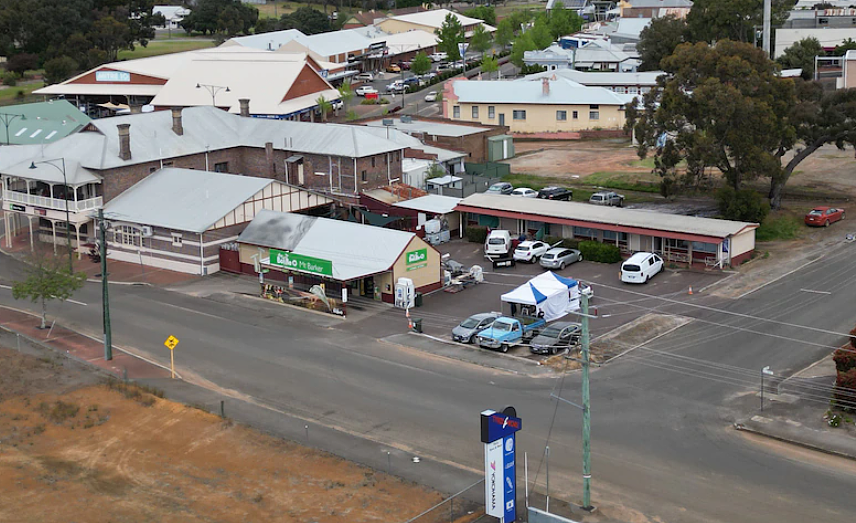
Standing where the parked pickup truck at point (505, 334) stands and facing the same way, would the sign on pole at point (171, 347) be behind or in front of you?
in front

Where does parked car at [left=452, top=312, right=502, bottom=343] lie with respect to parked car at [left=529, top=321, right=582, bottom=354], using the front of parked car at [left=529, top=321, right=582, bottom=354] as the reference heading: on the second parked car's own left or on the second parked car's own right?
on the second parked car's own right

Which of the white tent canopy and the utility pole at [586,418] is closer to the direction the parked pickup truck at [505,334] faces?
the utility pole

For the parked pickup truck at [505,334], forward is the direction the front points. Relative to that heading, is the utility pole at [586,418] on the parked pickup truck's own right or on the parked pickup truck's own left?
on the parked pickup truck's own left

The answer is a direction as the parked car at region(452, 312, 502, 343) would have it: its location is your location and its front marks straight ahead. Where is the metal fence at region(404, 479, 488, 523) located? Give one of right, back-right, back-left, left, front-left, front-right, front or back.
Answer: front-left

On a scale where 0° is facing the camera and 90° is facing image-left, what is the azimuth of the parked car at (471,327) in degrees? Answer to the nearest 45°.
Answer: approximately 45°

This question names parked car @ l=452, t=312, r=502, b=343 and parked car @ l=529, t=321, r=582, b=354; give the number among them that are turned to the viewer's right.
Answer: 0

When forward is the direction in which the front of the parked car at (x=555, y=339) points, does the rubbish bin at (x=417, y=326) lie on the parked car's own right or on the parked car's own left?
on the parked car's own right

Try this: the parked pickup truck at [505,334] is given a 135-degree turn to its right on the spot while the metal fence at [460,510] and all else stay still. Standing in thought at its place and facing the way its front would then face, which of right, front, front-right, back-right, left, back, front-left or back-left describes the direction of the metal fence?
back

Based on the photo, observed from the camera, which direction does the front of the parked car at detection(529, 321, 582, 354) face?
facing the viewer and to the left of the viewer

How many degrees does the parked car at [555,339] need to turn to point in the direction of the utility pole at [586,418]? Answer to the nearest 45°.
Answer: approximately 45° to its left

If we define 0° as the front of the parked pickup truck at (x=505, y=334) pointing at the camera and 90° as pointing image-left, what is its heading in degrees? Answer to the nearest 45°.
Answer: approximately 45°

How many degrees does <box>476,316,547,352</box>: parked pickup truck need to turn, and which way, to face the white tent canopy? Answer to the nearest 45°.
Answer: approximately 180°
